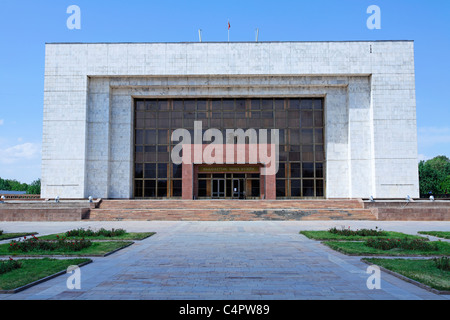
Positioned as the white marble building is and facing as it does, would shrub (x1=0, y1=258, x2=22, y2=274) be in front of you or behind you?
in front

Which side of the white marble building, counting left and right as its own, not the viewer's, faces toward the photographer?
front

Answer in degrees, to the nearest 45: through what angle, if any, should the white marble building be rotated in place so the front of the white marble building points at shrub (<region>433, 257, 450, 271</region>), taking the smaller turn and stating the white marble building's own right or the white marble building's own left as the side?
0° — it already faces it

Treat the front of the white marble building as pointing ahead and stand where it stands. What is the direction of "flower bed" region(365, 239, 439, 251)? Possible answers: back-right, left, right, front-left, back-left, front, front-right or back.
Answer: front

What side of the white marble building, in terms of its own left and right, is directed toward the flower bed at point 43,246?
front
